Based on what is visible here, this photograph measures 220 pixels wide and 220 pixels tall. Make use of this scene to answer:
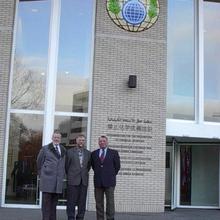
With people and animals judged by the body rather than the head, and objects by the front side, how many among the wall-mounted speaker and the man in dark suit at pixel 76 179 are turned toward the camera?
2

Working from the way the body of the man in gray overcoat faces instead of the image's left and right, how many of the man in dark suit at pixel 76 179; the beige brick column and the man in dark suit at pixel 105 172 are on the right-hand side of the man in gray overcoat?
0

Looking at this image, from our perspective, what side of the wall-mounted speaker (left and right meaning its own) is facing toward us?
front

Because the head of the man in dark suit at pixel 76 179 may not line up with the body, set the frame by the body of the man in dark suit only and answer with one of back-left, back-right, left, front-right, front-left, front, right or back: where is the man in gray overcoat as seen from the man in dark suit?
front-right

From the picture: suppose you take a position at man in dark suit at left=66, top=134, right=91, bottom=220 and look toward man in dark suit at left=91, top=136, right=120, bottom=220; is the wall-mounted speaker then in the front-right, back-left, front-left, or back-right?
front-left

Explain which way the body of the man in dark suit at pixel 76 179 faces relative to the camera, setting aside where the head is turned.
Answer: toward the camera

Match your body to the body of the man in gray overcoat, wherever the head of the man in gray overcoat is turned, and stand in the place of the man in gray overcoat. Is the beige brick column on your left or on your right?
on your left

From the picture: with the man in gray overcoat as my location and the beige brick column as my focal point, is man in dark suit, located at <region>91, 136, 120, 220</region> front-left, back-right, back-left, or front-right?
front-right

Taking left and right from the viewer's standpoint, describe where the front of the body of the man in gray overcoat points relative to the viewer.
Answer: facing the viewer and to the right of the viewer

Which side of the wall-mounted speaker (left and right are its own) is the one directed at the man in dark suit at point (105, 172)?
front

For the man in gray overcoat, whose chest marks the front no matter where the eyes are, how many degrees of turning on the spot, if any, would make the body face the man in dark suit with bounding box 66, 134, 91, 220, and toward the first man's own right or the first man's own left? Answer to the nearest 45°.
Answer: approximately 90° to the first man's own left

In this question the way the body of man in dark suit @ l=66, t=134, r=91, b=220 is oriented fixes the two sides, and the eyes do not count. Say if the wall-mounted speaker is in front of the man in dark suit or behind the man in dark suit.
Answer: behind

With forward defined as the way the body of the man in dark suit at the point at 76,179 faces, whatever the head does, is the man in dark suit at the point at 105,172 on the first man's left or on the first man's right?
on the first man's left

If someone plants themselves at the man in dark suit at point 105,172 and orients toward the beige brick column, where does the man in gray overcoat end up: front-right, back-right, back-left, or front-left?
back-left

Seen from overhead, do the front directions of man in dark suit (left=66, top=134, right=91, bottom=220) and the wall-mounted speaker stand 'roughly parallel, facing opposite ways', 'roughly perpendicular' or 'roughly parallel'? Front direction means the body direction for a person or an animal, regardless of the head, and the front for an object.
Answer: roughly parallel
